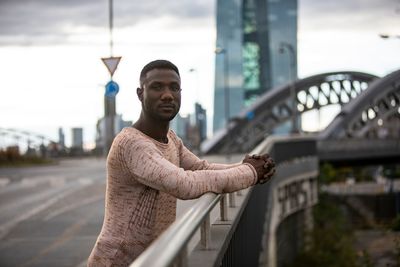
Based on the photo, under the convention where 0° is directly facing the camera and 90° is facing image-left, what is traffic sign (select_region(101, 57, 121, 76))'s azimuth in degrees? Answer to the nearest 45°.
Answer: approximately 0°

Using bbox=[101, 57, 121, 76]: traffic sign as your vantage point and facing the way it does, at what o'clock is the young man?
The young man is roughly at 12 o'clock from the traffic sign.

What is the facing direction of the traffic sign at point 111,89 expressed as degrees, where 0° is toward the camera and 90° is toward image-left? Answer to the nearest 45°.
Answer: approximately 0°

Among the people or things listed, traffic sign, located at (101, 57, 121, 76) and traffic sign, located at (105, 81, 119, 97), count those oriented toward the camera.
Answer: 2

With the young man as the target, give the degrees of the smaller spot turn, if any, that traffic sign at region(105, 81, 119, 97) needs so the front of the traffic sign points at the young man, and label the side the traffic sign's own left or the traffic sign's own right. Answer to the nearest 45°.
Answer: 0° — it already faces them

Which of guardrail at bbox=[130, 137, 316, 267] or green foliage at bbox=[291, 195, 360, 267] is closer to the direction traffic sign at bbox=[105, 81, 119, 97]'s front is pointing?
the guardrail

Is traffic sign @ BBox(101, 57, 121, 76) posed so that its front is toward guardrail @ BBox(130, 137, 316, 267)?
yes

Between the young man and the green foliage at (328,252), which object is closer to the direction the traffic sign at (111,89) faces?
the young man
